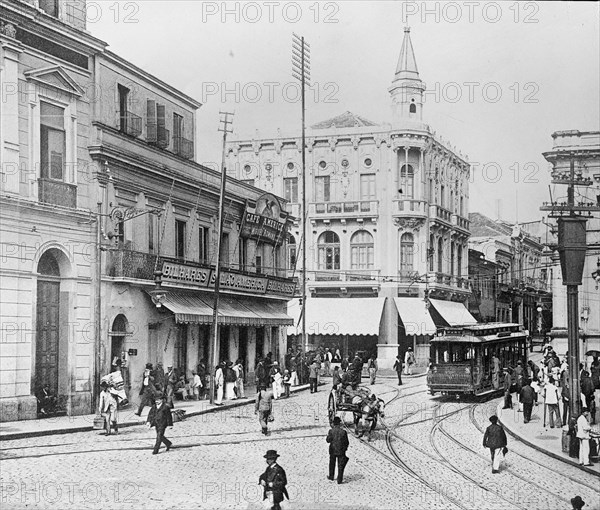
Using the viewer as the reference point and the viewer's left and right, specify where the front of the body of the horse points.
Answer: facing the viewer and to the right of the viewer

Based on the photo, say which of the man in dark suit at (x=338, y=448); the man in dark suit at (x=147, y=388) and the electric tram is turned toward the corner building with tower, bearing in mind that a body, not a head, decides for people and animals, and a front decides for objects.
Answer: the man in dark suit at (x=338, y=448)

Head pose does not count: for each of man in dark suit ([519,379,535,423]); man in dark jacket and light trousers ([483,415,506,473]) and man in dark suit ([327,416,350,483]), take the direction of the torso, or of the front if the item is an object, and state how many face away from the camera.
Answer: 3

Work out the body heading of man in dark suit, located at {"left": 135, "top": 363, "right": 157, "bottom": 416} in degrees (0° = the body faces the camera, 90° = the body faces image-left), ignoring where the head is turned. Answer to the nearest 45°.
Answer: approximately 45°

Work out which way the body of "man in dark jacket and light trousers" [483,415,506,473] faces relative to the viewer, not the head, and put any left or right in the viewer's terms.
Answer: facing away from the viewer

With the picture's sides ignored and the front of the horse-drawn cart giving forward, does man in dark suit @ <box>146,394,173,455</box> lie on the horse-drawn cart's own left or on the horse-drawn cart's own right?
on the horse-drawn cart's own right

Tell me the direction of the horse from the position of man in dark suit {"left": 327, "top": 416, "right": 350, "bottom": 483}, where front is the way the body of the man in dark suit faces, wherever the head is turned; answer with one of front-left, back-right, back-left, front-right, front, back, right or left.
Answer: front

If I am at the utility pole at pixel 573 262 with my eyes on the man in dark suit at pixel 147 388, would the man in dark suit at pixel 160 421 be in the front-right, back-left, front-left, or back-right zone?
front-left

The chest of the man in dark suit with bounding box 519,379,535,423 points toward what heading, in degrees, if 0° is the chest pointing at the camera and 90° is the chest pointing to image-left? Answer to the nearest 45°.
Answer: approximately 180°

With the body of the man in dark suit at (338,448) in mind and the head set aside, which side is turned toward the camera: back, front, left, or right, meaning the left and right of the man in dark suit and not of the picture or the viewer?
back

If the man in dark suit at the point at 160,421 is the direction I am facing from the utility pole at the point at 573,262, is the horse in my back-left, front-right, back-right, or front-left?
front-right

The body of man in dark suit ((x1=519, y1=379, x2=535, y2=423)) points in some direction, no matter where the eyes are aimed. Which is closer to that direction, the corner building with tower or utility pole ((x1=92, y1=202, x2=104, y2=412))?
the corner building with tower

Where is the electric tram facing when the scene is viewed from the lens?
facing the viewer and to the left of the viewer
